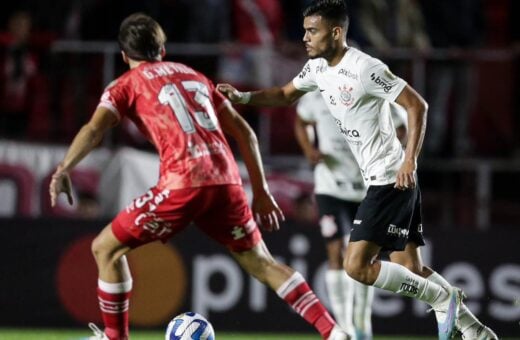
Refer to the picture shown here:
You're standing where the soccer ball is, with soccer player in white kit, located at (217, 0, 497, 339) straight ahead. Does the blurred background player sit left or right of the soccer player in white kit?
left

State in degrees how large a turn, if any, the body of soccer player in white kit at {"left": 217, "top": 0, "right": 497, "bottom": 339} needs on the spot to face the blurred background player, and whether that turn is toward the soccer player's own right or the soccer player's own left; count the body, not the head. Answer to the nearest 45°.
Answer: approximately 135° to the soccer player's own right

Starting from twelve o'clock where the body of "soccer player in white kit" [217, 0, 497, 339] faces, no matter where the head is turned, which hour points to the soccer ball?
The soccer ball is roughly at 1 o'clock from the soccer player in white kit.

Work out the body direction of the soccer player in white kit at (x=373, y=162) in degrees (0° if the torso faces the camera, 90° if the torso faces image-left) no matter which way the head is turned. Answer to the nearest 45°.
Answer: approximately 45°

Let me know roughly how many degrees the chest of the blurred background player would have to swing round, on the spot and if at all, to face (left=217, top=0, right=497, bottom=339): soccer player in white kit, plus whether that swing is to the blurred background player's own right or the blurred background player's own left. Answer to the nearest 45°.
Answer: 0° — they already face them
